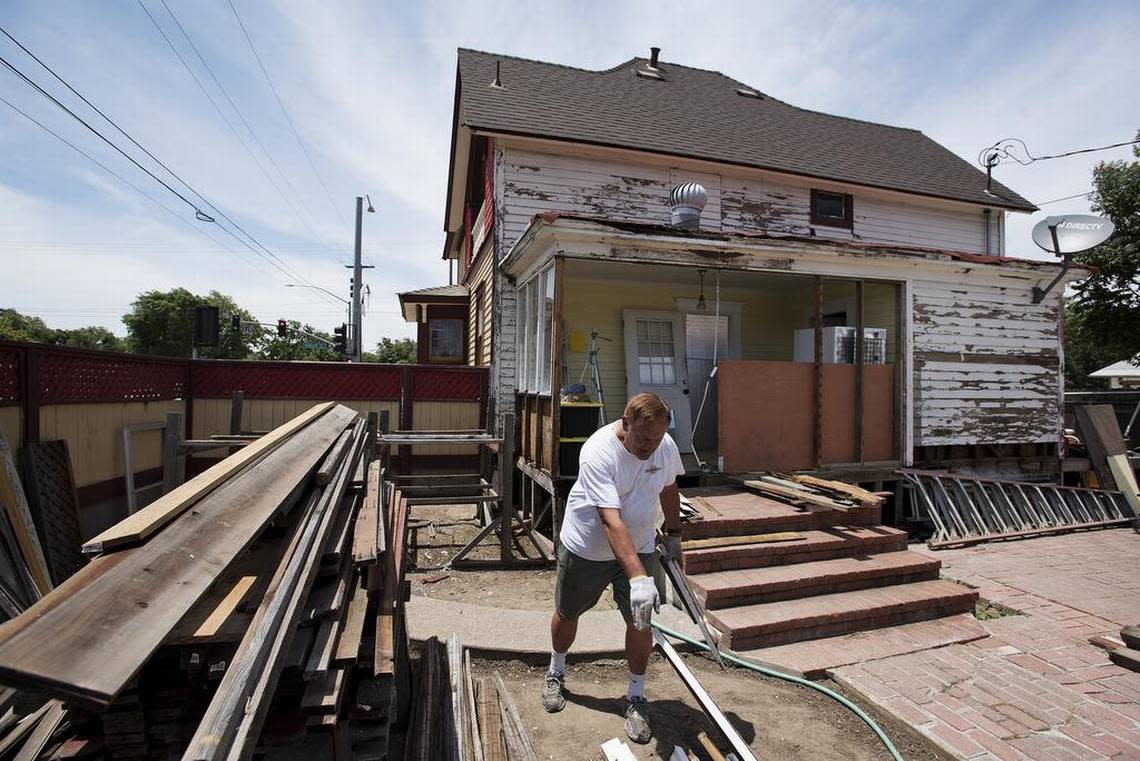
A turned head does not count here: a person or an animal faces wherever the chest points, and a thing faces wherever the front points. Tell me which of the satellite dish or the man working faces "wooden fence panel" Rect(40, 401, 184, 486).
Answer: the satellite dish

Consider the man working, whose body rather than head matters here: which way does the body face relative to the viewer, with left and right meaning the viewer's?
facing the viewer and to the right of the viewer

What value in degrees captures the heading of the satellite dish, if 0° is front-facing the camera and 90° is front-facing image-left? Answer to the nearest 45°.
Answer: approximately 45°

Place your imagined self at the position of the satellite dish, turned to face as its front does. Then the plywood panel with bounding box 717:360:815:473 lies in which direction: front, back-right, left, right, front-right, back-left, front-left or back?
front

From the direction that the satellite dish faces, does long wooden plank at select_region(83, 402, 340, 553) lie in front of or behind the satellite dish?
in front

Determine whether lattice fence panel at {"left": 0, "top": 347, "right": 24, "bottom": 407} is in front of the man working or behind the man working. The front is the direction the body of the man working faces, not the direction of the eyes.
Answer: behind

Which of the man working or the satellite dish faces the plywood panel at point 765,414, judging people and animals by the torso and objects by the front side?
the satellite dish

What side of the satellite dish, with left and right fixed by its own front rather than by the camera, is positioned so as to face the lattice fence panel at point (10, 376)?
front

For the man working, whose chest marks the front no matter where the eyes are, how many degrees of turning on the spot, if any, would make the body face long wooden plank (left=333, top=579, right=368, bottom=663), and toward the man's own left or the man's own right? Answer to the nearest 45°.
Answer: approximately 90° to the man's own right

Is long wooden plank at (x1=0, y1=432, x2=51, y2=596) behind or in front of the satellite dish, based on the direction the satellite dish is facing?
in front

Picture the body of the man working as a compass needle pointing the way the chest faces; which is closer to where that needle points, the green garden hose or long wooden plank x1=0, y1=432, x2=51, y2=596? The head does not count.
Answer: the green garden hose

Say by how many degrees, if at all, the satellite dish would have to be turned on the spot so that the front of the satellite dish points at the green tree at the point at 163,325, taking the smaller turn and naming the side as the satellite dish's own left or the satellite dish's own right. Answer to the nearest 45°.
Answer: approximately 45° to the satellite dish's own right

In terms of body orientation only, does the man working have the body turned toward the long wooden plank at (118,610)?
no

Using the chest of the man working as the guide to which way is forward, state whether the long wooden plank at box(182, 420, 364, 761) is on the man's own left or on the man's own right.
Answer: on the man's own right

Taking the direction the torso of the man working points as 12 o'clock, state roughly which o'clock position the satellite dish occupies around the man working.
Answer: The satellite dish is roughly at 9 o'clock from the man working.

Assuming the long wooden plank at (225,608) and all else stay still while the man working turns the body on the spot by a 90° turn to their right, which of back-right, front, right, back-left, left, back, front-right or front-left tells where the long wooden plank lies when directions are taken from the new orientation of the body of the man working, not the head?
front

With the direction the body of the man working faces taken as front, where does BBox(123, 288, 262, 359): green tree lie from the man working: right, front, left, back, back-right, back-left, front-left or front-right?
back

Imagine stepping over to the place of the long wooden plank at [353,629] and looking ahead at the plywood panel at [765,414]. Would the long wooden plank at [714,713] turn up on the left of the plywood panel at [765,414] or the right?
right
